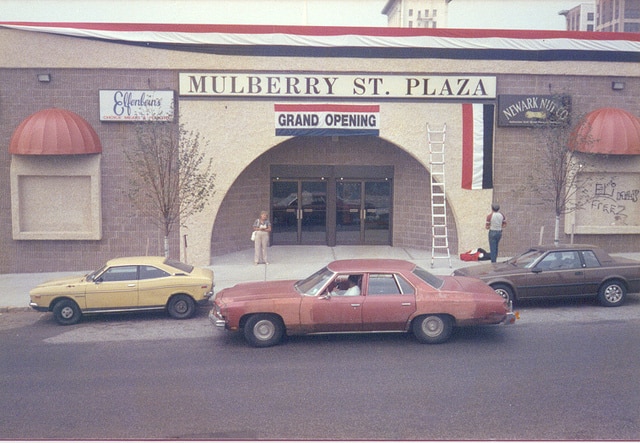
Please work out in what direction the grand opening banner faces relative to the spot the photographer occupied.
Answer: facing the viewer

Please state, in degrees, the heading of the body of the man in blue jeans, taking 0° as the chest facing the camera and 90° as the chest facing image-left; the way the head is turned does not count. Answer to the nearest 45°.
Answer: approximately 180°

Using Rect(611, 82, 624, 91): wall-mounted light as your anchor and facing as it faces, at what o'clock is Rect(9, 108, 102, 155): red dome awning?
The red dome awning is roughly at 2 o'clock from the wall-mounted light.

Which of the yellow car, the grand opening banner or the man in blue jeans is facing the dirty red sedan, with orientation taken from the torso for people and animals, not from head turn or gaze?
the grand opening banner

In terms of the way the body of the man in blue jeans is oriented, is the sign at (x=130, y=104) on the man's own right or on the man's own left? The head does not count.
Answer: on the man's own left

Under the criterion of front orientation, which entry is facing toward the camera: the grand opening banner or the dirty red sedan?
the grand opening banner

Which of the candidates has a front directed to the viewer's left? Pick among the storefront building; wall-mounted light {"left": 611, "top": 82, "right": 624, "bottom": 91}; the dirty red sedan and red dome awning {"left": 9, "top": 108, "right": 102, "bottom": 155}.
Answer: the dirty red sedan

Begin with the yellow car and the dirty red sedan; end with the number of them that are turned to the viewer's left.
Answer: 2

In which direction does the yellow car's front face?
to the viewer's left

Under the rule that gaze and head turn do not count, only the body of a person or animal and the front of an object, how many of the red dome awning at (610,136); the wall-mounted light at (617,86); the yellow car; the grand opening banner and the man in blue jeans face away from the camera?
1

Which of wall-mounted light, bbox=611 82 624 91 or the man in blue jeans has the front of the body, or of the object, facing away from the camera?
the man in blue jeans

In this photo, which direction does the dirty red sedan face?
to the viewer's left

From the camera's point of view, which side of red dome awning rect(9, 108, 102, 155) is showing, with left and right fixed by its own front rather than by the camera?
front

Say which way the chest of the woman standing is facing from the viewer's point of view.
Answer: toward the camera

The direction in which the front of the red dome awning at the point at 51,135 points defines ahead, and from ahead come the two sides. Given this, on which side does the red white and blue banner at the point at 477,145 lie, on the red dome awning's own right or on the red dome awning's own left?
on the red dome awning's own left

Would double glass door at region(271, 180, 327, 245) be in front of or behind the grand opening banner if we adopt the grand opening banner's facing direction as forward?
behind

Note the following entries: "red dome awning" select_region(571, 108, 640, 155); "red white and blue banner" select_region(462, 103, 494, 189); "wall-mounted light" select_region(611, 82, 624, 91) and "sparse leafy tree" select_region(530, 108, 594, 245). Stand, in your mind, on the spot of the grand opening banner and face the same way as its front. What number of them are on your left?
4

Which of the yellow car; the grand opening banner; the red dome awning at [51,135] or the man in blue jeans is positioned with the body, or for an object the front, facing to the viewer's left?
the yellow car

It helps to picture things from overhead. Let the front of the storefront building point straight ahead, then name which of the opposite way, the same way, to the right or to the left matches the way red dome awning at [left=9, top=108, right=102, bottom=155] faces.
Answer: the same way
